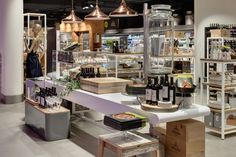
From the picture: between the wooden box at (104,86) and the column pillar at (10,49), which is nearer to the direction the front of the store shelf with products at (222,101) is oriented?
the wooden box

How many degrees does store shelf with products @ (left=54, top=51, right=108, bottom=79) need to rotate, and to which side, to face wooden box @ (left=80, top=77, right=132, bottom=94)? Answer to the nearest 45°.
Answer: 0° — it already faces it

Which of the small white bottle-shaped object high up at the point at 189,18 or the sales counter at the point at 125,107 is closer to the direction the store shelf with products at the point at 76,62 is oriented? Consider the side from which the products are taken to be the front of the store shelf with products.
the sales counter

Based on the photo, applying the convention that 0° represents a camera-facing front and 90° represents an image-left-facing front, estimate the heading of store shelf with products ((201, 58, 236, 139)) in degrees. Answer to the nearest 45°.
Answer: approximately 45°

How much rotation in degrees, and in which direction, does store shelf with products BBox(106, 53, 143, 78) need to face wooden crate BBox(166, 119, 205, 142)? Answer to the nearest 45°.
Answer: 0° — it already faces it

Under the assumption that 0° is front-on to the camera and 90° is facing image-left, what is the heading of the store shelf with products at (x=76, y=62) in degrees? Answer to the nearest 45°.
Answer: approximately 0°

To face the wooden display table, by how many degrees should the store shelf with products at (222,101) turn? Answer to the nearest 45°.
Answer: approximately 45° to its left

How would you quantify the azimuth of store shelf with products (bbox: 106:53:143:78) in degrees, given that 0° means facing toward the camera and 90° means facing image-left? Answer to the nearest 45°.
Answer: approximately 0°

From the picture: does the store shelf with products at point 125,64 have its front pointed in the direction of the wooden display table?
yes

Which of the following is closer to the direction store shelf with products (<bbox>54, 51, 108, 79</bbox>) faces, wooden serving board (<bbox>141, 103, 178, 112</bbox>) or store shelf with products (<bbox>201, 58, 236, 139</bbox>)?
the wooden serving board

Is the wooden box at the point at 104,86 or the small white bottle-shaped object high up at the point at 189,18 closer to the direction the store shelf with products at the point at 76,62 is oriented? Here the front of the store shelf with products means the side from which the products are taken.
the wooden box

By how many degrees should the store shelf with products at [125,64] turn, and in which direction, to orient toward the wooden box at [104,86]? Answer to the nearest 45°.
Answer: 0° — it already faces it
